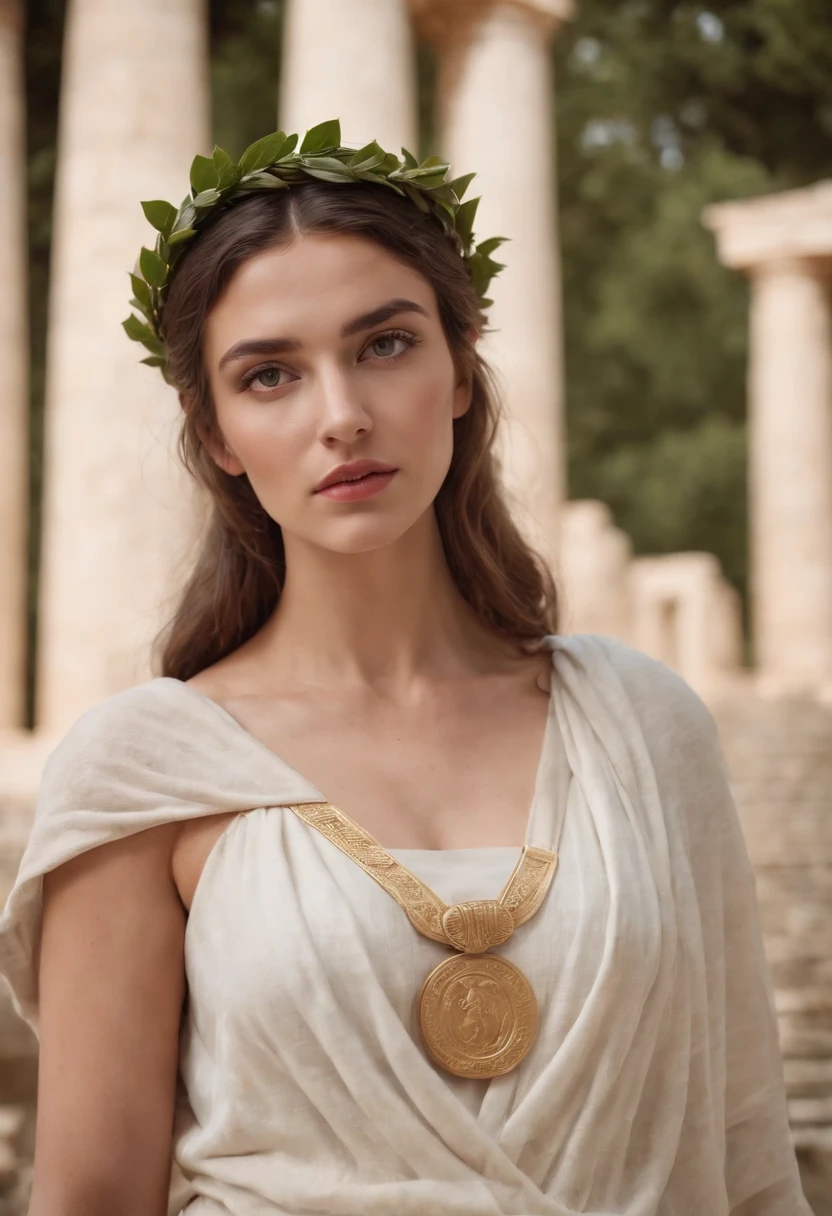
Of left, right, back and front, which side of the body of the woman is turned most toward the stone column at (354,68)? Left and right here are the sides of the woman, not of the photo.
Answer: back

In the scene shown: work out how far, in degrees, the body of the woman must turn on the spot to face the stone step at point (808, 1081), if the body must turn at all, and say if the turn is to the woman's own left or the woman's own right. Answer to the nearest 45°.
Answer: approximately 135° to the woman's own left

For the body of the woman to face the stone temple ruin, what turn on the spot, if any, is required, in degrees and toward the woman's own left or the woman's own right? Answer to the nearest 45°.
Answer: approximately 180°

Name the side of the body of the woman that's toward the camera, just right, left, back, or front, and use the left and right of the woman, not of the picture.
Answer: front

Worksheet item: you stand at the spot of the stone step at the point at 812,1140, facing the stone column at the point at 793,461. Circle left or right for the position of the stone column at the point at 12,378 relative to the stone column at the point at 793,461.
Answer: left

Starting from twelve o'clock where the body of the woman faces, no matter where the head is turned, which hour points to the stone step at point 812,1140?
The stone step is roughly at 7 o'clock from the woman.

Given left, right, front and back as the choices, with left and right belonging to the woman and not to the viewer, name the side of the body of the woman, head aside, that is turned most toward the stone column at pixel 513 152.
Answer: back

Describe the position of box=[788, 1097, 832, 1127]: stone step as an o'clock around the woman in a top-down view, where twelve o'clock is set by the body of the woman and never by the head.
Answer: The stone step is roughly at 7 o'clock from the woman.

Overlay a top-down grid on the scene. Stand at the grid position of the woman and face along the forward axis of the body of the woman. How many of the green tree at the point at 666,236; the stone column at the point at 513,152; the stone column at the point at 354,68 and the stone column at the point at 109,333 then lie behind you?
4

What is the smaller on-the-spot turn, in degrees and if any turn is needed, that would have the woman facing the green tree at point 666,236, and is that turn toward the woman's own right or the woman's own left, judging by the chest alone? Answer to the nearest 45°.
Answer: approximately 180°

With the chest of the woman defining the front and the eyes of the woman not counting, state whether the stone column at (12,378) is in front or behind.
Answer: behind

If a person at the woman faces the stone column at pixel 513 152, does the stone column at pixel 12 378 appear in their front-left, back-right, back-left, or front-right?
front-left

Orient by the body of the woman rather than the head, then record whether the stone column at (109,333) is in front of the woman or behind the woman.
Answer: behind

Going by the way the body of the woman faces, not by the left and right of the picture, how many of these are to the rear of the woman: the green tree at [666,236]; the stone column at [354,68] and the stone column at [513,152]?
3
